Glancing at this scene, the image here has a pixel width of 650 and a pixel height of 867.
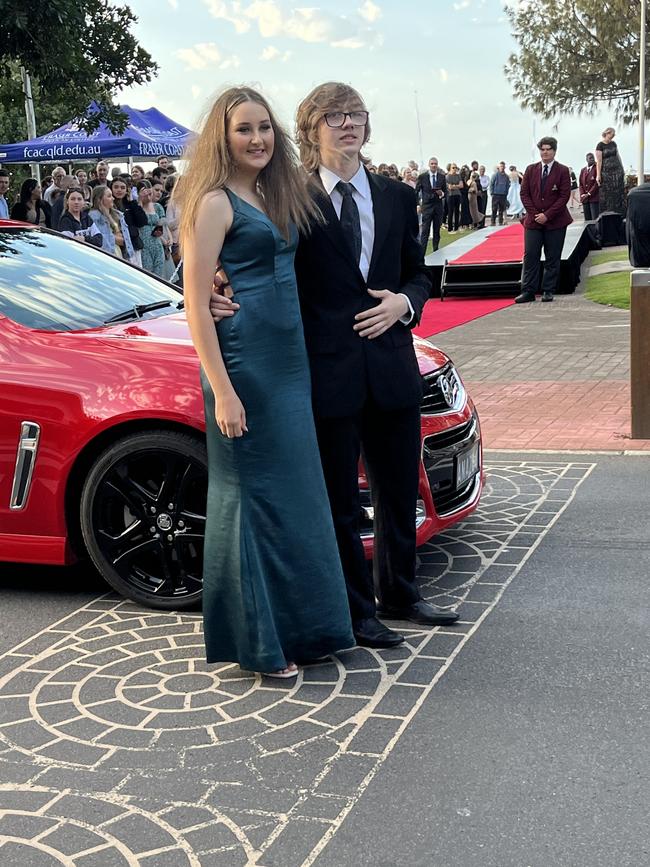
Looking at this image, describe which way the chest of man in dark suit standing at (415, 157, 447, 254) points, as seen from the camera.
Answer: toward the camera

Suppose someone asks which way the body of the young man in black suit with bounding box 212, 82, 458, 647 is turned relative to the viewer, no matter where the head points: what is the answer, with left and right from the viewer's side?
facing the viewer and to the right of the viewer

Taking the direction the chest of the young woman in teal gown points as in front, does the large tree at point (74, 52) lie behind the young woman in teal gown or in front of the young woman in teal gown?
behind

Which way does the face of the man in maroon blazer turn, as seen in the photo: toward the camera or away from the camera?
toward the camera

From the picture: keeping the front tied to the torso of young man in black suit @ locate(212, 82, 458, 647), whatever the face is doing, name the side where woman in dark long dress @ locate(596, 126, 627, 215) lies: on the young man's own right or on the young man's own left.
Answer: on the young man's own left

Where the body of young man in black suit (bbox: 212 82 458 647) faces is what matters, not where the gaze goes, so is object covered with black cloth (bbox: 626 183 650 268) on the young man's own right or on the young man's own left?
on the young man's own left

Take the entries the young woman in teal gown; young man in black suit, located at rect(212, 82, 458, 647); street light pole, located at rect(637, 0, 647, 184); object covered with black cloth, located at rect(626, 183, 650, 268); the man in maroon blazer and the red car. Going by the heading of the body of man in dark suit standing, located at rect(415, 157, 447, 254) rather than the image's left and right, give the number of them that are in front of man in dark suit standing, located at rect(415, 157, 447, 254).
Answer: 5

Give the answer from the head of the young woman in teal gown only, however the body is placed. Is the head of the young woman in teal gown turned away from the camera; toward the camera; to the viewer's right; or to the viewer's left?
toward the camera

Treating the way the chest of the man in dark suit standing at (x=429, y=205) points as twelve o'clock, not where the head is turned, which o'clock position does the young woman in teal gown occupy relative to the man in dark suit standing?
The young woman in teal gown is roughly at 12 o'clock from the man in dark suit standing.

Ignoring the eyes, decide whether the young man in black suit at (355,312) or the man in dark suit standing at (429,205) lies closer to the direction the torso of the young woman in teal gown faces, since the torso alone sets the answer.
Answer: the young man in black suit

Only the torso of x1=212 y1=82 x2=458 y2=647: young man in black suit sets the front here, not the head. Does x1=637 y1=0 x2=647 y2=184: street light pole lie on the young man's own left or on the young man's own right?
on the young man's own left

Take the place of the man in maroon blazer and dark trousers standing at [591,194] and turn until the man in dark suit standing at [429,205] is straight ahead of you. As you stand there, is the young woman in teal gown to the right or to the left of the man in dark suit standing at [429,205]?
left

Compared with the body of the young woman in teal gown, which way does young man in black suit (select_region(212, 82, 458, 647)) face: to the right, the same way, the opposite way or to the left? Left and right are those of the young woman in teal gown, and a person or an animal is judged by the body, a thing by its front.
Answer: the same way

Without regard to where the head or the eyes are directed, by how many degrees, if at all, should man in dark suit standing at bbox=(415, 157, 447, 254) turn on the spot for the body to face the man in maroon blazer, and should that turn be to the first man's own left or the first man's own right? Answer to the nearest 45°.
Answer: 0° — they already face them
